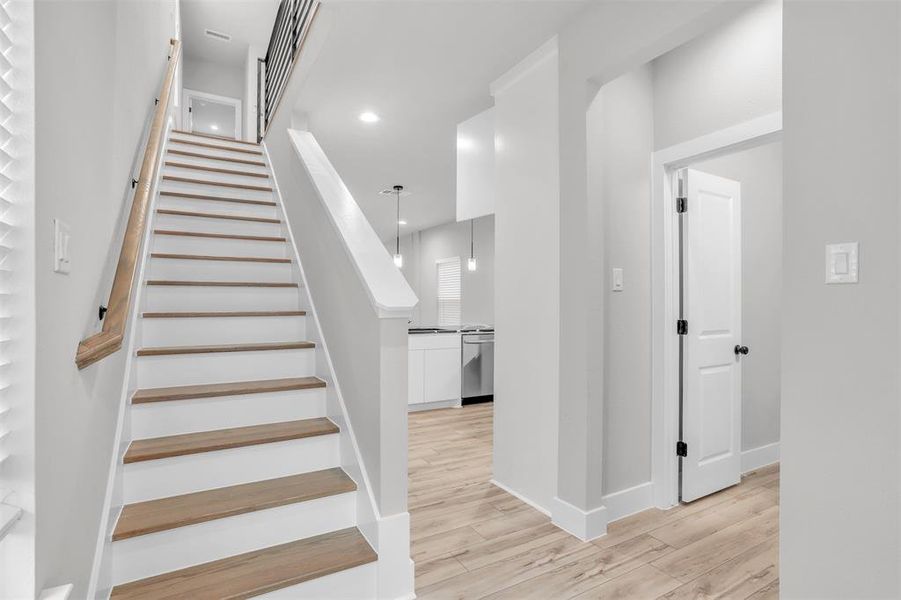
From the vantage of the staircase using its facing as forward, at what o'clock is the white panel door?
The white panel door is roughly at 9 o'clock from the staircase.

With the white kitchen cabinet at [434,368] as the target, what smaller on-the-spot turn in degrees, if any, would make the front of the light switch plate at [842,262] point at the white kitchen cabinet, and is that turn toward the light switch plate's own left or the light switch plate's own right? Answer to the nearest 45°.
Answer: approximately 135° to the light switch plate's own right

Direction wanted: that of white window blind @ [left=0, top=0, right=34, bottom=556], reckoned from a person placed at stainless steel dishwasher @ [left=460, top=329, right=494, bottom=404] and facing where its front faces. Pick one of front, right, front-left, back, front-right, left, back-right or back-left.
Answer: front

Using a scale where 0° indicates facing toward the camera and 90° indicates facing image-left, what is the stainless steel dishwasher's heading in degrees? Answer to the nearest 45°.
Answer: approximately 0°

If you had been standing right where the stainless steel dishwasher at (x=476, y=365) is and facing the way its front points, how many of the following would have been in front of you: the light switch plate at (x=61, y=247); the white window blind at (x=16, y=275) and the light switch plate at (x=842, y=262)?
3

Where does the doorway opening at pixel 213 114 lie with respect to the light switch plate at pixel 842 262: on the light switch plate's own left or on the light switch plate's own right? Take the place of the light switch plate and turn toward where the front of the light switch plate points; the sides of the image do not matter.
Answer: on the light switch plate's own right

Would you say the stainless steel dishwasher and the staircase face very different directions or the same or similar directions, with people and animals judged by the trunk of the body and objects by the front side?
same or similar directions

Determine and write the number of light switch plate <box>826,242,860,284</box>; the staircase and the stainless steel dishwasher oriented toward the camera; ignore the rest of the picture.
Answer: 3

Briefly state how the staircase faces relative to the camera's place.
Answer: facing the viewer

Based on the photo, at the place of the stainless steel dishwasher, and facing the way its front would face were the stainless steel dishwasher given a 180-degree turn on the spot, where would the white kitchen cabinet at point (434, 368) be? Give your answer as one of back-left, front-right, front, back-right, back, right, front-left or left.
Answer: back-left

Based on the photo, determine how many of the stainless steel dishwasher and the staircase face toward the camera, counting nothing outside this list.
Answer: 2

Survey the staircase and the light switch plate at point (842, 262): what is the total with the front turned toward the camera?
2
